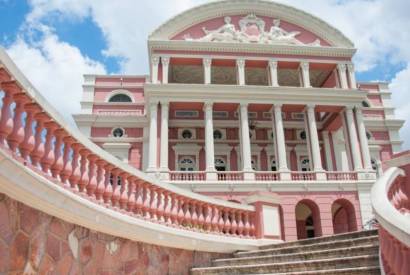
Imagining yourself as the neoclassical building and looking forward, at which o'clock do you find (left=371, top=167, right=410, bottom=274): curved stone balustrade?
The curved stone balustrade is roughly at 12 o'clock from the neoclassical building.

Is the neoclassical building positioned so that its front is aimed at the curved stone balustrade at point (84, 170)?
yes

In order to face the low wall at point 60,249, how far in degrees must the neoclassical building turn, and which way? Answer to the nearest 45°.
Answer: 0° — it already faces it

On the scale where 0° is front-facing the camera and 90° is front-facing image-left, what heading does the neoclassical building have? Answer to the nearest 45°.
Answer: approximately 0°
